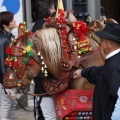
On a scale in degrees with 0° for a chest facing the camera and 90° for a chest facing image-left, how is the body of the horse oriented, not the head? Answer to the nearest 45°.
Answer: approximately 90°

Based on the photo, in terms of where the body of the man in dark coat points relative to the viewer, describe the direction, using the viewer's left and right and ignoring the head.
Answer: facing away from the viewer and to the left of the viewer

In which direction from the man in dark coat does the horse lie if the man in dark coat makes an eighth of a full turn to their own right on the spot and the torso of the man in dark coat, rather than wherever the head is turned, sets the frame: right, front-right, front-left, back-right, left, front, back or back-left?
front-left
